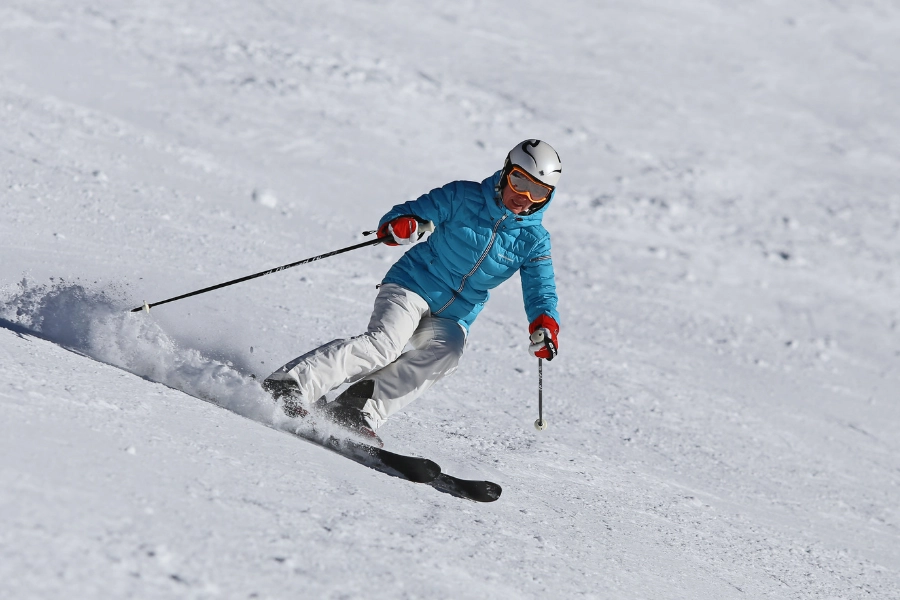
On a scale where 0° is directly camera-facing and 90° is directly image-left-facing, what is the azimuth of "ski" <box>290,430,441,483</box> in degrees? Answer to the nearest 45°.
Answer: approximately 315°

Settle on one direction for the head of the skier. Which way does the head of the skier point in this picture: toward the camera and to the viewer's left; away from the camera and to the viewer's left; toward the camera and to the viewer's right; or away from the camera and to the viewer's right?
toward the camera and to the viewer's right

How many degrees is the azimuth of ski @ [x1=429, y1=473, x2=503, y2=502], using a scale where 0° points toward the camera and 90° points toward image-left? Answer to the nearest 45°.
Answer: approximately 315°
